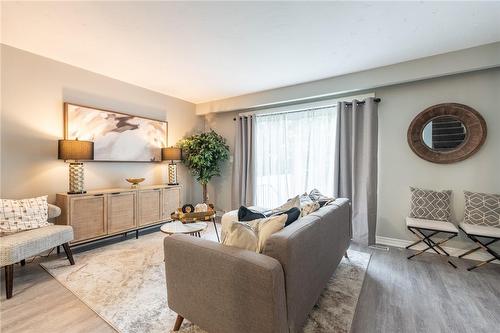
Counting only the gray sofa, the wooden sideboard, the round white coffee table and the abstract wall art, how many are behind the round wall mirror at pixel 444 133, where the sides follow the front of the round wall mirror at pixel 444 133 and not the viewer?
0

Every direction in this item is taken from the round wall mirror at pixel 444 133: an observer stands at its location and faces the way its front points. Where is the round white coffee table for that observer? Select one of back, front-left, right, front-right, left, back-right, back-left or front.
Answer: front-right

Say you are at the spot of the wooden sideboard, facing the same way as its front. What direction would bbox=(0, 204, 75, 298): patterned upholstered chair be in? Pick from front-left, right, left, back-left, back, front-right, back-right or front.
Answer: right

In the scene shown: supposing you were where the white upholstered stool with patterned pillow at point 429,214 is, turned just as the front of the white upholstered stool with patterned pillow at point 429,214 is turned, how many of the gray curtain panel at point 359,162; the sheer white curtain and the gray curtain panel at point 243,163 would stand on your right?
3

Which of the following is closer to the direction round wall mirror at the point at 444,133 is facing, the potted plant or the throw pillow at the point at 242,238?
the throw pillow

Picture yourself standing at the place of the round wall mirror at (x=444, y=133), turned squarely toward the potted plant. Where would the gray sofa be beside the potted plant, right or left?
left

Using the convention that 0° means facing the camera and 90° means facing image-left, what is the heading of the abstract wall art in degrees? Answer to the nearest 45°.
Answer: approximately 315°

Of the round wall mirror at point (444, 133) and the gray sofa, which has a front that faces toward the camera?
the round wall mirror

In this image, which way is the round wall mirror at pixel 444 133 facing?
toward the camera

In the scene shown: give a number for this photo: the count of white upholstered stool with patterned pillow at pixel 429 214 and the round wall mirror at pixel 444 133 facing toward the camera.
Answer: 2

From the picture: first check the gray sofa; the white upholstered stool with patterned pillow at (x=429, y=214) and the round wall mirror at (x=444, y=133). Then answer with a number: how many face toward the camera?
2

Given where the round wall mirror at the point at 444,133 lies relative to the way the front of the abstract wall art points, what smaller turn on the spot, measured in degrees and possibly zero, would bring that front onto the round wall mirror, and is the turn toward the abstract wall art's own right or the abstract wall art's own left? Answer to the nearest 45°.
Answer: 0° — it already faces it

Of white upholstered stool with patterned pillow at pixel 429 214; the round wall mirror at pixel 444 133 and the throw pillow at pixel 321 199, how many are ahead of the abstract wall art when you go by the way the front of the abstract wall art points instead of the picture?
3

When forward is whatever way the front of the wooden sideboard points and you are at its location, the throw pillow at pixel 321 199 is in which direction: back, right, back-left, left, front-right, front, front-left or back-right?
front

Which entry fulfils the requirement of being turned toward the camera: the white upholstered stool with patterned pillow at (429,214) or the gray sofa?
the white upholstered stool with patterned pillow

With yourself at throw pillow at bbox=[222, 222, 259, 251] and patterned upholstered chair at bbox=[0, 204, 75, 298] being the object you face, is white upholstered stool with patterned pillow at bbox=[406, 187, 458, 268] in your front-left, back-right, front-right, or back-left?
back-right

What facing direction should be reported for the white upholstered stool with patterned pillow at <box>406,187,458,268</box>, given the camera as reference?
facing the viewer
